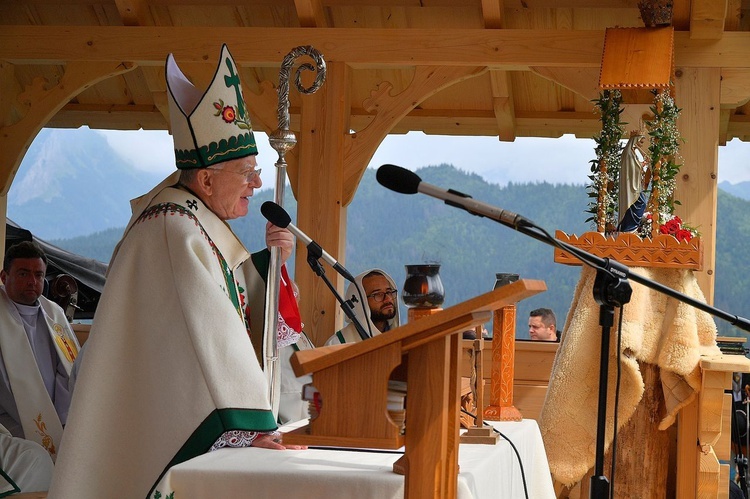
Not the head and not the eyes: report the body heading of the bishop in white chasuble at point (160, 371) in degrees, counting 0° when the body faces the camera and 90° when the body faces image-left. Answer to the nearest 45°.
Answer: approximately 270°

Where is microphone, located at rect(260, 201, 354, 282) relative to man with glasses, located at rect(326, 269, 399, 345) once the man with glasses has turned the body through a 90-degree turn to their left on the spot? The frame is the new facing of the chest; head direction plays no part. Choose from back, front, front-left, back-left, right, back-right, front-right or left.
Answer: back-right

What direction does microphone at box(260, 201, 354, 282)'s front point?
to the viewer's left

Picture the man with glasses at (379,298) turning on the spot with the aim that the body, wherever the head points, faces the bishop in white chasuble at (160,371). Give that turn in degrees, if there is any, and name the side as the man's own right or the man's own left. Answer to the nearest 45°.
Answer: approximately 45° to the man's own right

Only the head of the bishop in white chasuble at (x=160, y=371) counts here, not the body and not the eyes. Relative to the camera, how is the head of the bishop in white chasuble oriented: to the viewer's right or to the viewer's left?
to the viewer's right

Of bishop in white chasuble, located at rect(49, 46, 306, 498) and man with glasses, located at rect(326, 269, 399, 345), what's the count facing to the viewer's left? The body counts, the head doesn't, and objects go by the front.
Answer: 0

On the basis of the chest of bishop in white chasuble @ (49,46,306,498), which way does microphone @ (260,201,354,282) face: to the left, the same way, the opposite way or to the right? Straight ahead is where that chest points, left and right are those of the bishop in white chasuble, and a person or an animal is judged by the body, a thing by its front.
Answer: the opposite way

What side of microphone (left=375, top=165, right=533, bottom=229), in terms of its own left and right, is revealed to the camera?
left
